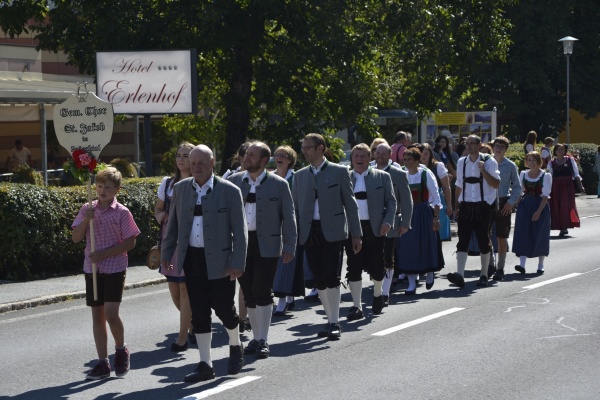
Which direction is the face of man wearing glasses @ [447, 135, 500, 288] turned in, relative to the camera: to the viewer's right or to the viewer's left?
to the viewer's left

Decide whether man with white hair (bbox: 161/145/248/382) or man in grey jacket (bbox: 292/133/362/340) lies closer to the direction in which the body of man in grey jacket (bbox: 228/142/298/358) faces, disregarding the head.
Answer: the man with white hair

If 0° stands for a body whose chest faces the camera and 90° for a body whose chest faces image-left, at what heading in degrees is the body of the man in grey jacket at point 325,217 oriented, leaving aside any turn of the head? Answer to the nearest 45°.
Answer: approximately 45°

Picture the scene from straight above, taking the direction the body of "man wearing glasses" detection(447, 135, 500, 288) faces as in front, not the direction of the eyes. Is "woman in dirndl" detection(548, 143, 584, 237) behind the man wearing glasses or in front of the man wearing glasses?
behind

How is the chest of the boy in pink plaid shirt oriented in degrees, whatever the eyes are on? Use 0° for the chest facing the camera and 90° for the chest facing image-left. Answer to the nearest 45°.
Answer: approximately 45°

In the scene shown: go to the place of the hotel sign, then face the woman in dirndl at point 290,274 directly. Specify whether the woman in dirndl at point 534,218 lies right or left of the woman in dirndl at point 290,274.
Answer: left

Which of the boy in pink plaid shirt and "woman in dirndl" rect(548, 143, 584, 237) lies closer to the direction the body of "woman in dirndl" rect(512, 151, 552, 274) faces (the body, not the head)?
the boy in pink plaid shirt

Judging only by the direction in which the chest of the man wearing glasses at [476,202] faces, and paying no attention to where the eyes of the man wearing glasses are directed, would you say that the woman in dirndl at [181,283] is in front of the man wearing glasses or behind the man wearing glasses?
in front

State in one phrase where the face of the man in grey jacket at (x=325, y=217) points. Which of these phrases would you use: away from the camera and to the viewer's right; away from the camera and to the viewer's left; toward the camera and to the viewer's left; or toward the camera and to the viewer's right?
toward the camera and to the viewer's left
